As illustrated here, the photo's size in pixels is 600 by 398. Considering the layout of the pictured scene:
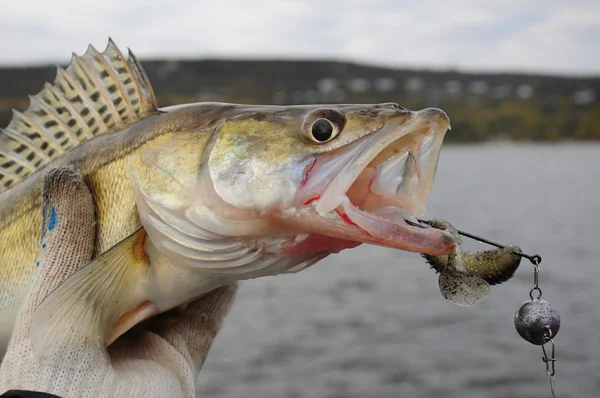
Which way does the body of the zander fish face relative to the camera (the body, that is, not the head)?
to the viewer's right
